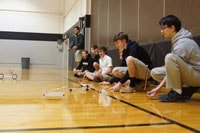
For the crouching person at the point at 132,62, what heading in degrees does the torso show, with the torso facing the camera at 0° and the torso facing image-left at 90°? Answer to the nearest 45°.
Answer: approximately 90°

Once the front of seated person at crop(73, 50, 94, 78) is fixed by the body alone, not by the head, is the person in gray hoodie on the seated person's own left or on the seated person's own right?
on the seated person's own left

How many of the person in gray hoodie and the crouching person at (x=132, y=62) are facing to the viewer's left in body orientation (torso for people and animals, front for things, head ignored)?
2

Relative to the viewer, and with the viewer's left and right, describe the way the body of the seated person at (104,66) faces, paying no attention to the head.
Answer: facing the viewer and to the left of the viewer

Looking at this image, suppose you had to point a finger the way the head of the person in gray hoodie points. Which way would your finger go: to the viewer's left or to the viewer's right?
to the viewer's left

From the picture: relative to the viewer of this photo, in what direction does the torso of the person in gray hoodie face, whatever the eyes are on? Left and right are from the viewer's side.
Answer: facing to the left of the viewer

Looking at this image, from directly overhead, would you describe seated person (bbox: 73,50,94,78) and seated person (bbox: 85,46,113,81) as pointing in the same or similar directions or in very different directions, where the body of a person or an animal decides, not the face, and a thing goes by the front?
same or similar directions

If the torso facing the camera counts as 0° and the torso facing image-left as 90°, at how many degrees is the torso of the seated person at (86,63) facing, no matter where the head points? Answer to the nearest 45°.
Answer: approximately 45°

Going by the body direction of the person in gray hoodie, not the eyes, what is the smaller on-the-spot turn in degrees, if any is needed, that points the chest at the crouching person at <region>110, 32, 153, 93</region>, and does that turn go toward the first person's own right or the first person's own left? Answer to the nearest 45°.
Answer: approximately 45° to the first person's own right
